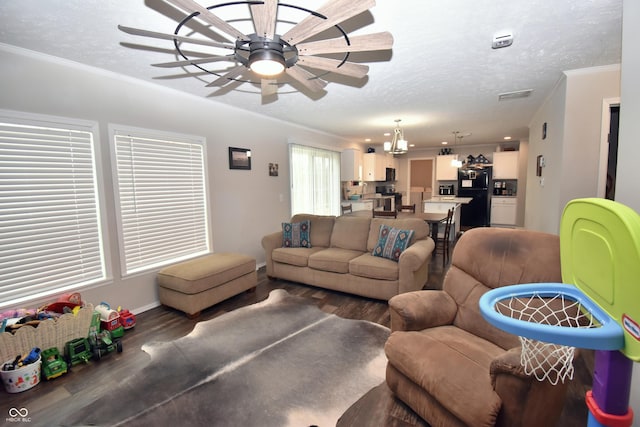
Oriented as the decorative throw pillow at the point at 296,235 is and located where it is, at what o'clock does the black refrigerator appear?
The black refrigerator is roughly at 8 o'clock from the decorative throw pillow.

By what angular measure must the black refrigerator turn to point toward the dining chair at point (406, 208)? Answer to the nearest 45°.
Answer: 0° — it already faces it

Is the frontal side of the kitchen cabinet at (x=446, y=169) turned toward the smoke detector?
yes

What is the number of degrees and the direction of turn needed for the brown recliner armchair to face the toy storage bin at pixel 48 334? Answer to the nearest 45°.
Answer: approximately 45° to its right

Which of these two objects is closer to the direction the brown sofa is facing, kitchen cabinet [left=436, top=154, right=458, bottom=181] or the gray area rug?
the gray area rug

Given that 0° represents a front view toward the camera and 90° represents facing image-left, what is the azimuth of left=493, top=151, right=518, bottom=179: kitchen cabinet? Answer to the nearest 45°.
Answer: approximately 0°

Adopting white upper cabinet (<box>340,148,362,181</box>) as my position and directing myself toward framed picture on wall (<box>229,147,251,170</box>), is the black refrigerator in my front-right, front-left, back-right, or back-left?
back-left

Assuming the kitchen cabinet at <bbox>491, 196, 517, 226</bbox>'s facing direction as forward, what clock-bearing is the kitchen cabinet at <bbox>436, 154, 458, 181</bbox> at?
the kitchen cabinet at <bbox>436, 154, 458, 181</bbox> is roughly at 3 o'clock from the kitchen cabinet at <bbox>491, 196, 517, 226</bbox>.
